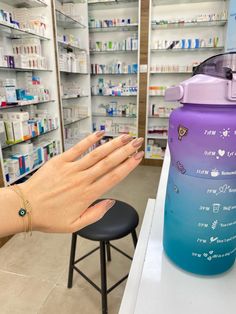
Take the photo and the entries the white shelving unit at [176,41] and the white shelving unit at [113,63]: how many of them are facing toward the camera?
2

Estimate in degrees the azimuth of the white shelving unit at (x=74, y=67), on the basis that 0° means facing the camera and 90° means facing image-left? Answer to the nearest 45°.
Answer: approximately 315°

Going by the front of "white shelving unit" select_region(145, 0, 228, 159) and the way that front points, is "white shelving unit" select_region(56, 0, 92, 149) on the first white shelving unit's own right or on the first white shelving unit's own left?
on the first white shelving unit's own right

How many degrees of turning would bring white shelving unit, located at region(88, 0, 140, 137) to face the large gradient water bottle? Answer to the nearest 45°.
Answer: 0° — it already faces it

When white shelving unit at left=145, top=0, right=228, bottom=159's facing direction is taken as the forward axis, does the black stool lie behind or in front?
in front

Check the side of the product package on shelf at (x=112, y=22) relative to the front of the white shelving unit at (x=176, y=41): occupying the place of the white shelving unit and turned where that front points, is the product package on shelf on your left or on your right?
on your right

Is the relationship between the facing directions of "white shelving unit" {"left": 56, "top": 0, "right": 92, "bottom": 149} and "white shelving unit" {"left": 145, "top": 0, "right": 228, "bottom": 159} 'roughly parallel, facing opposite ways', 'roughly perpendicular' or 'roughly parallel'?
roughly perpendicular

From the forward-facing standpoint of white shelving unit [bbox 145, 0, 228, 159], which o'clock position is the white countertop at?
The white countertop is roughly at 12 o'clock from the white shelving unit.

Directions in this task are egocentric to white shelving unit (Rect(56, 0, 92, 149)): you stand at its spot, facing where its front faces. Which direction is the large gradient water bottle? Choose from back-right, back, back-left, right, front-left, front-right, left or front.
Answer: front-right

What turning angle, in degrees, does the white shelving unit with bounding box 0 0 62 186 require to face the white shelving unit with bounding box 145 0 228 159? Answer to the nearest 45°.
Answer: approximately 45° to its left

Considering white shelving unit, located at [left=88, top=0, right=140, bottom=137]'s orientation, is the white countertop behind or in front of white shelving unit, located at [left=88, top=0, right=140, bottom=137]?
in front

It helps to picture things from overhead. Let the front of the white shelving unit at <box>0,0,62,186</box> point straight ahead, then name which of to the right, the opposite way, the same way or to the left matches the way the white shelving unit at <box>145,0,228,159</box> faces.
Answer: to the right
